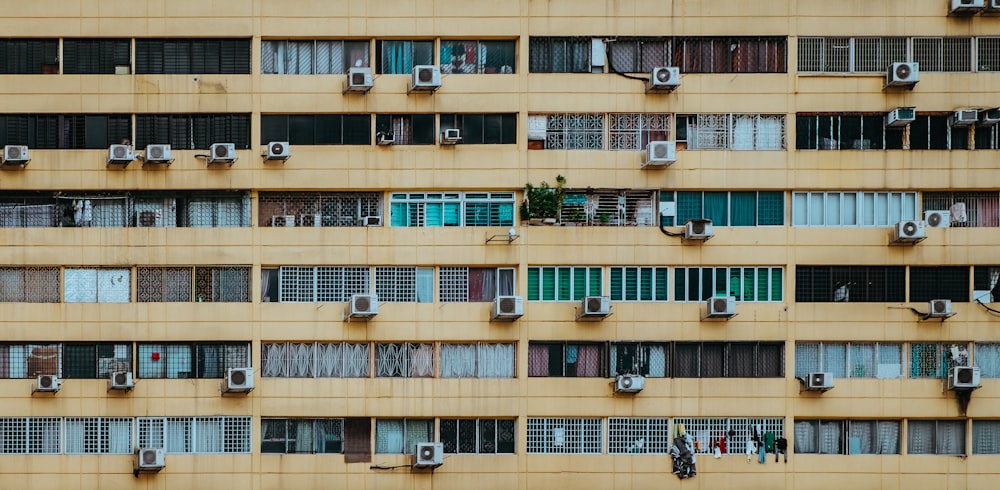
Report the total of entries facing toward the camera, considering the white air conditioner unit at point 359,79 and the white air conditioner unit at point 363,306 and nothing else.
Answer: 2

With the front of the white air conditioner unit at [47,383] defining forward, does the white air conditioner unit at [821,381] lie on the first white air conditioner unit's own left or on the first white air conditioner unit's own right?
on the first white air conditioner unit's own left

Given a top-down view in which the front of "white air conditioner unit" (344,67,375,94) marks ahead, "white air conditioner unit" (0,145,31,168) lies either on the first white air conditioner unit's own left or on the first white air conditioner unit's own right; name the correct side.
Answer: on the first white air conditioner unit's own right

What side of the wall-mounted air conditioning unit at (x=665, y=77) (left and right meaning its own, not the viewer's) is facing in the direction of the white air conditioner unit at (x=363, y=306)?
right

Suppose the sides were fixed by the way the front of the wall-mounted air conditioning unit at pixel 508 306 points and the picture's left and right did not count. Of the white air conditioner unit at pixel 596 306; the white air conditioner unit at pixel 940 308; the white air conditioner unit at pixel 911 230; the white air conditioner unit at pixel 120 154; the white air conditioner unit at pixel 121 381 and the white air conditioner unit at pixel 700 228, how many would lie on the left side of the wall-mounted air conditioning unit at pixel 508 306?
4

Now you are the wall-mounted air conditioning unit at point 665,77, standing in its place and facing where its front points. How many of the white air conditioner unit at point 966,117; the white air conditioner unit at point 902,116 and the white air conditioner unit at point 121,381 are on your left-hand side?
2

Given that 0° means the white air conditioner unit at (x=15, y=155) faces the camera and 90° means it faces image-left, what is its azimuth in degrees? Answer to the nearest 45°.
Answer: approximately 0°
